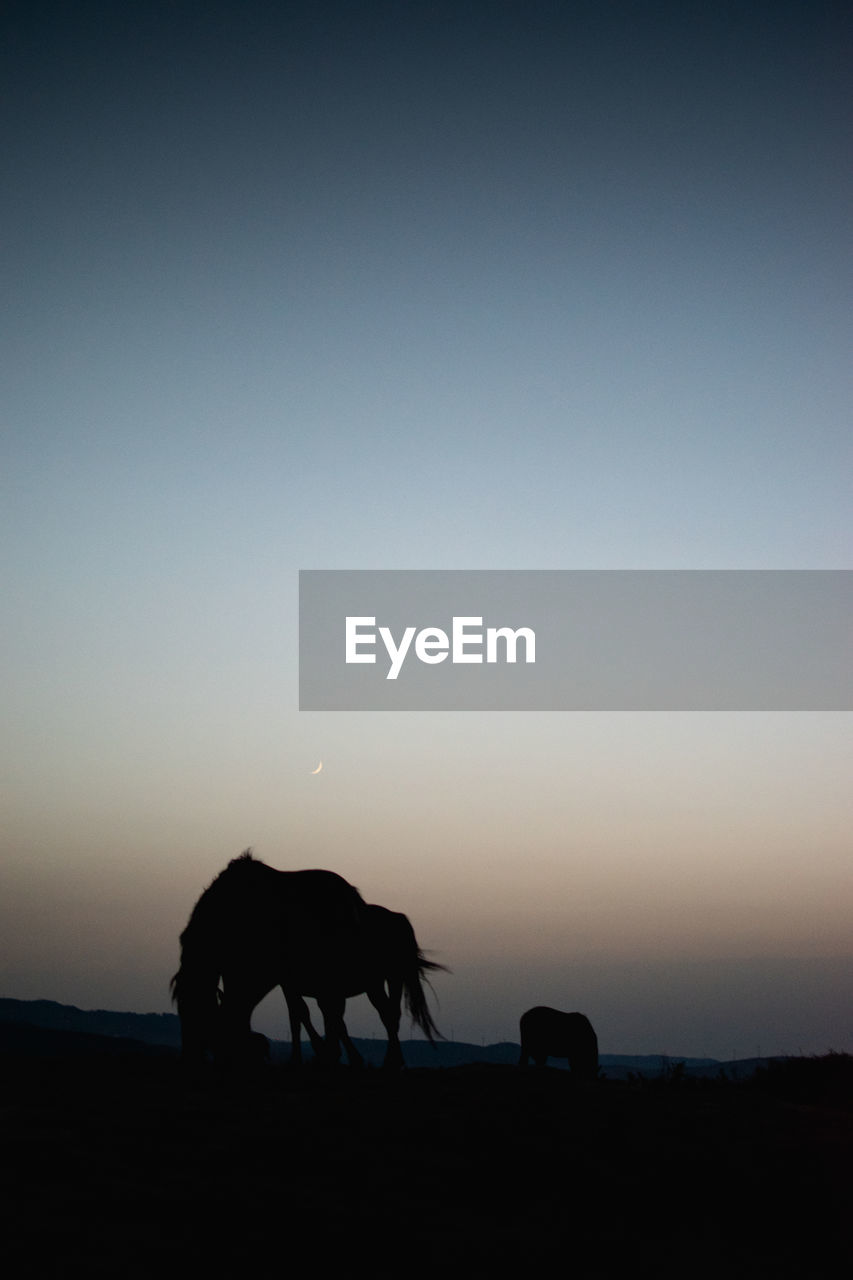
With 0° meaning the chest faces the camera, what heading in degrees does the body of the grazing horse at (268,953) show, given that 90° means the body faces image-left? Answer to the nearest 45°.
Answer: approximately 90°

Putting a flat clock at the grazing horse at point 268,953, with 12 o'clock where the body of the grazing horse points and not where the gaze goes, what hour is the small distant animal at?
The small distant animal is roughly at 4 o'clock from the grazing horse.

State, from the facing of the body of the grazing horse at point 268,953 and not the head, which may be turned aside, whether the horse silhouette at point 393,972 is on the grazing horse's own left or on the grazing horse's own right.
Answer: on the grazing horse's own right
